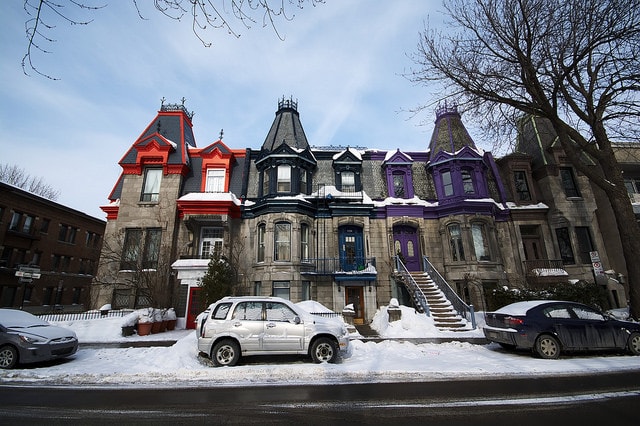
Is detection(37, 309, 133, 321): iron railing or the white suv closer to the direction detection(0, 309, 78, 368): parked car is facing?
the white suv

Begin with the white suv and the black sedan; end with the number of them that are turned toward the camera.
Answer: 0

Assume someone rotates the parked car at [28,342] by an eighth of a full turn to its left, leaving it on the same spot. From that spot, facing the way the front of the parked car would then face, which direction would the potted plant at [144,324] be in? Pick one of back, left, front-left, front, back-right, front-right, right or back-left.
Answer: front-left

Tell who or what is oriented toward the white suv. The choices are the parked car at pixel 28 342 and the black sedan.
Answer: the parked car

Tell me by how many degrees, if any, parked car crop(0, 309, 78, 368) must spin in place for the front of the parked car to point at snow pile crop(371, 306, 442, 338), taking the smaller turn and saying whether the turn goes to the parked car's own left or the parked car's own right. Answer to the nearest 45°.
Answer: approximately 45° to the parked car's own left

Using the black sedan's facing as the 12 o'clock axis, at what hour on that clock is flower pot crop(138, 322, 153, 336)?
The flower pot is roughly at 7 o'clock from the black sedan.

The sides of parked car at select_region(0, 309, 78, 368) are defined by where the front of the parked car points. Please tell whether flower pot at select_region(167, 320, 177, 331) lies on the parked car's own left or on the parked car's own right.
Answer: on the parked car's own left

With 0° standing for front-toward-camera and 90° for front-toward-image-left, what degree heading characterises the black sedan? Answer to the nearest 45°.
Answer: approximately 225°

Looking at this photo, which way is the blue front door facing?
toward the camera

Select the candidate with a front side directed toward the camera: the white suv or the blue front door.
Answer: the blue front door

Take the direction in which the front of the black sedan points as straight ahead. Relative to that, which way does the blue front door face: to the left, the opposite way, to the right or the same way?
to the right

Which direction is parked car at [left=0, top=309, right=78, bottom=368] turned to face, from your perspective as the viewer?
facing the viewer and to the right of the viewer

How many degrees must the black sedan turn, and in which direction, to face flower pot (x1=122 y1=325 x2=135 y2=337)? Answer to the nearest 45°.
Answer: approximately 180°

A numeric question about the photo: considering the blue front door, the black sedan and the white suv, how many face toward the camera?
1
